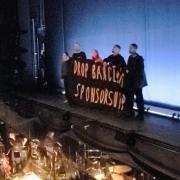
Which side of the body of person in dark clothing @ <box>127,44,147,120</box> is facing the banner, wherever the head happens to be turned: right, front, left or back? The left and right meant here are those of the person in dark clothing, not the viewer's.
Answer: right

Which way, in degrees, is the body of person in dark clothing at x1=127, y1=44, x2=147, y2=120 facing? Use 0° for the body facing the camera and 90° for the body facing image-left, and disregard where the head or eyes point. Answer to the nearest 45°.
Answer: approximately 45°
